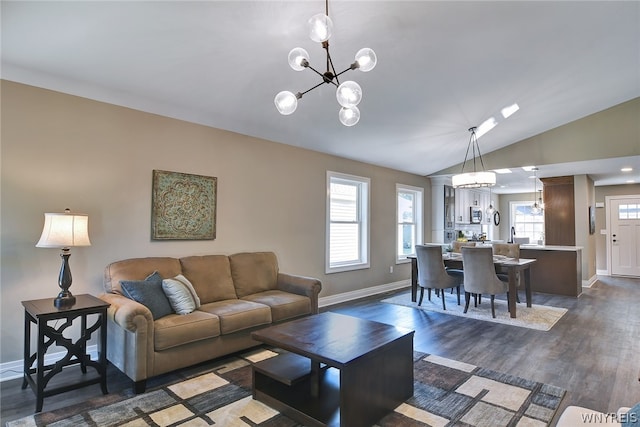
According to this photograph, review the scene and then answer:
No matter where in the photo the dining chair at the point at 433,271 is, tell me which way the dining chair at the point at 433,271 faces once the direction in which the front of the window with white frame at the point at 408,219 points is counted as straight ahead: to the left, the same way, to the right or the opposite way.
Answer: to the left

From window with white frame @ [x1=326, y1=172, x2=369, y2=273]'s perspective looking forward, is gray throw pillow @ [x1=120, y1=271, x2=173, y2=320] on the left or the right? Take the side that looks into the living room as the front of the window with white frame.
on its right

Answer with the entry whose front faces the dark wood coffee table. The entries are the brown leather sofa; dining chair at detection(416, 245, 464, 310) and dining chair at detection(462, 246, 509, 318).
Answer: the brown leather sofa

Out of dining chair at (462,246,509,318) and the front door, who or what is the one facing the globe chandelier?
the front door

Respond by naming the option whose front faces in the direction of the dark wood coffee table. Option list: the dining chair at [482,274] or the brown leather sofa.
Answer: the brown leather sofa

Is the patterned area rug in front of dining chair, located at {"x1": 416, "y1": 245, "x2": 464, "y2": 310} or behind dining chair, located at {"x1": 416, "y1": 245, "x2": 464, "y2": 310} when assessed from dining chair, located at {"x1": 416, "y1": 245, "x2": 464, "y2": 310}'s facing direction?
behind

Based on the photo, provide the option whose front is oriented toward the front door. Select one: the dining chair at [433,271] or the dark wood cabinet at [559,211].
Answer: the dining chair

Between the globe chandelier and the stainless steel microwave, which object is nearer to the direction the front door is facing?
the globe chandelier

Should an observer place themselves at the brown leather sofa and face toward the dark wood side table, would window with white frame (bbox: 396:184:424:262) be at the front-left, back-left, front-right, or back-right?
back-right

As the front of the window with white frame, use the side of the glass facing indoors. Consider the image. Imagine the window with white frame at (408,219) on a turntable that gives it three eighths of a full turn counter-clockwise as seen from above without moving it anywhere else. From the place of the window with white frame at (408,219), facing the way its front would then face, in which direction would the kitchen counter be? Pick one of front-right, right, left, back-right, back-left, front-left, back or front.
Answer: right

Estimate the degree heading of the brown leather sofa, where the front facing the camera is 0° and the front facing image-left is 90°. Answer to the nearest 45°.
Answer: approximately 315°

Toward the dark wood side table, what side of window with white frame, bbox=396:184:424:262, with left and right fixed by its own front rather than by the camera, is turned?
right

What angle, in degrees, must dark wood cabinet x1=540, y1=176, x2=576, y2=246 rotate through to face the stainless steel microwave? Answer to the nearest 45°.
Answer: approximately 45° to its right

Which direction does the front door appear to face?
toward the camera

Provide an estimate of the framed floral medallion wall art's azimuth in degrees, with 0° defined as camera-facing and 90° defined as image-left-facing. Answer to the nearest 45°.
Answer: approximately 315°
